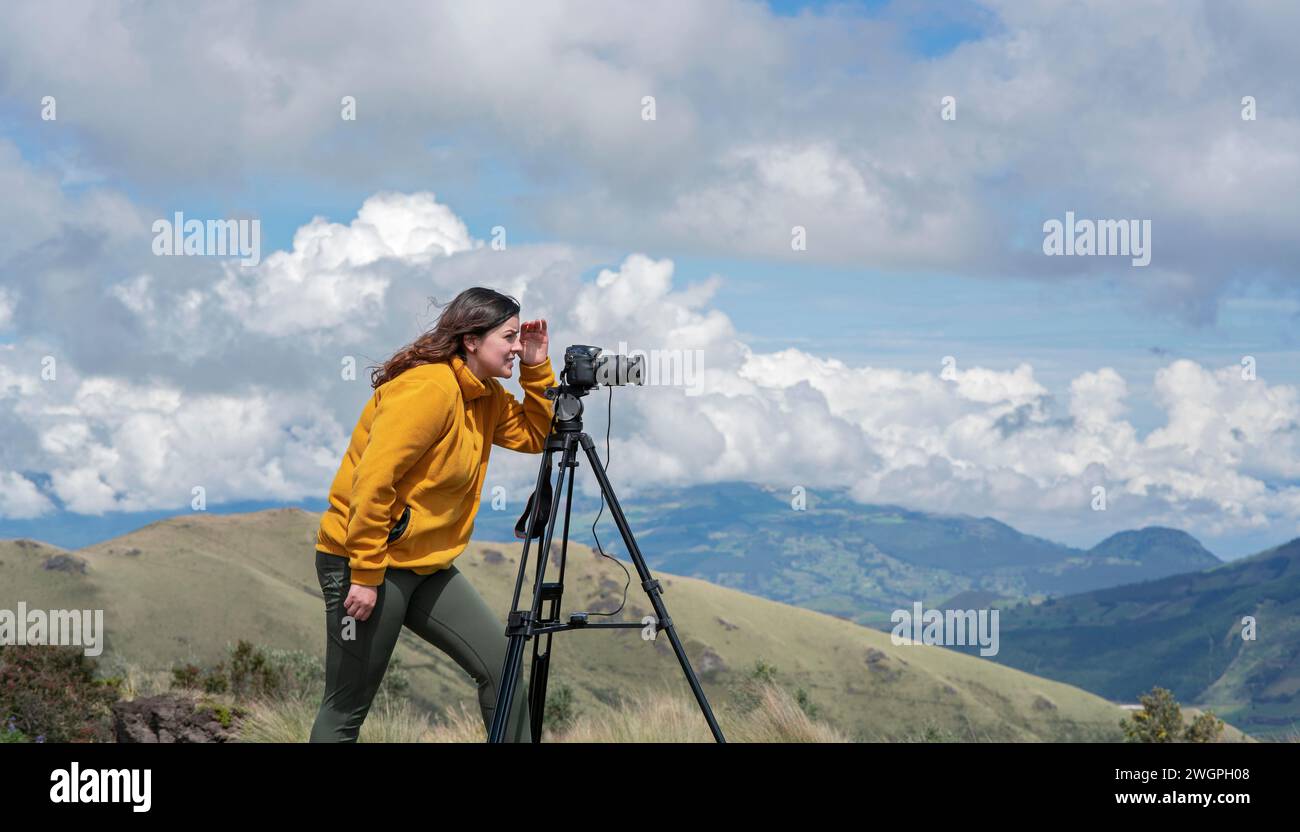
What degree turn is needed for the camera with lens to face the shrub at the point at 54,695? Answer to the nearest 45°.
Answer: approximately 135° to its left

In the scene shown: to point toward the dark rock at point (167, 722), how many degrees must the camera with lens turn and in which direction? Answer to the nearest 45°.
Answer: approximately 135° to its left

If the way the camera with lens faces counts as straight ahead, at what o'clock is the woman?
The woman is roughly at 5 o'clock from the camera with lens.

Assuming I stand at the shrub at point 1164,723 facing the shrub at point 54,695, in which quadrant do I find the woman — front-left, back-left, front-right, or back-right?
front-left

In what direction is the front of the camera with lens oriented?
to the viewer's right

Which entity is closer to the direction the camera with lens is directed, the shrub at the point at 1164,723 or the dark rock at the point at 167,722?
the shrub

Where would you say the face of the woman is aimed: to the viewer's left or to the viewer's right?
to the viewer's right

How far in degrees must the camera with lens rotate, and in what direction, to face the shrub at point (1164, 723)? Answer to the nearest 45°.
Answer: approximately 45° to its left
